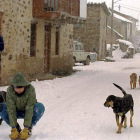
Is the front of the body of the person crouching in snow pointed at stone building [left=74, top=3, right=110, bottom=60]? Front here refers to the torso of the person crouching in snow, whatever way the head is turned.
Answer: no

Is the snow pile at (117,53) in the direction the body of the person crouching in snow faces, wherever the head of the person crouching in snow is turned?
no

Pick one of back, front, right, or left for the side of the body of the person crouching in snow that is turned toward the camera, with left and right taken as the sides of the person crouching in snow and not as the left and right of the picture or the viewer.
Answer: front

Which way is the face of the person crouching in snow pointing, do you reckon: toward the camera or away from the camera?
toward the camera

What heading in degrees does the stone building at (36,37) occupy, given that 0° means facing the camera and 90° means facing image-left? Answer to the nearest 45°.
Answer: approximately 315°

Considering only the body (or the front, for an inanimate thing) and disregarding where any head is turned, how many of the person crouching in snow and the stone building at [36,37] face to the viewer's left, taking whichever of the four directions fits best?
0

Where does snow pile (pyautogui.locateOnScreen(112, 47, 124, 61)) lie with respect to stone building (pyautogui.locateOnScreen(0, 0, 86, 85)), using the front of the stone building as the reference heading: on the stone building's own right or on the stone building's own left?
on the stone building's own left

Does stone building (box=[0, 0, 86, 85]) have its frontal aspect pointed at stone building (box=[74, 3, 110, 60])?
no

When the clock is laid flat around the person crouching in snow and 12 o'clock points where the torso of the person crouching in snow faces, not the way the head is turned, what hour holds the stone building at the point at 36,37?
The stone building is roughly at 6 o'clock from the person crouching in snow.

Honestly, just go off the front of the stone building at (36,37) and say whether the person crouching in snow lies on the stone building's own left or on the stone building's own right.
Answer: on the stone building's own right
